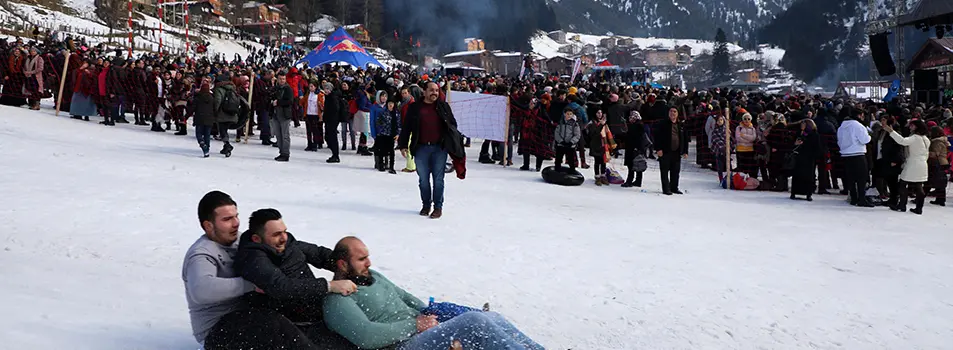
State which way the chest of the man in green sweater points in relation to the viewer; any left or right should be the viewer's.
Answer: facing to the right of the viewer

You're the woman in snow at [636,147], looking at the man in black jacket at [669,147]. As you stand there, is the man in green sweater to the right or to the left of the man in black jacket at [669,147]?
right

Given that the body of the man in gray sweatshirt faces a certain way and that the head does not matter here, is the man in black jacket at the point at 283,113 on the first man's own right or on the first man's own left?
on the first man's own left

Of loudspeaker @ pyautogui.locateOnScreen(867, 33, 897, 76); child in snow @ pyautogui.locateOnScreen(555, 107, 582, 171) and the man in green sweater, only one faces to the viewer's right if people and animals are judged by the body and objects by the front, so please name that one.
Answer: the man in green sweater

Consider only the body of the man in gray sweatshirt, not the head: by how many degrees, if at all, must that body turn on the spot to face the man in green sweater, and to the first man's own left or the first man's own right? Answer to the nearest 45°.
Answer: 0° — they already face them

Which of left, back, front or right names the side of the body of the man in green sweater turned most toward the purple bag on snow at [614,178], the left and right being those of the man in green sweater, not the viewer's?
left

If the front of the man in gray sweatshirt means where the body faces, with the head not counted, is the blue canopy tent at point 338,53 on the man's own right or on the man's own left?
on the man's own left

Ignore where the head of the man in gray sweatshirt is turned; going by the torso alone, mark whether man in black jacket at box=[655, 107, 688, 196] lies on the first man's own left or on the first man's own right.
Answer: on the first man's own left

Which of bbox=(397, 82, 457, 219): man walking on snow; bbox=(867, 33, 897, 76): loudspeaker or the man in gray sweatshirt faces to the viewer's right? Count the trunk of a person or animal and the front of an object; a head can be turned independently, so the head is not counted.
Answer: the man in gray sweatshirt

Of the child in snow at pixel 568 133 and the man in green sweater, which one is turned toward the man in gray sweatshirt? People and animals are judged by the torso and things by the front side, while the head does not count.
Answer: the child in snow

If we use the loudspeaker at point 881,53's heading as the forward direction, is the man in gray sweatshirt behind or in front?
in front

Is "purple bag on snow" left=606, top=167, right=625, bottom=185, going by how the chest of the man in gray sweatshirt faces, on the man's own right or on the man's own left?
on the man's own left

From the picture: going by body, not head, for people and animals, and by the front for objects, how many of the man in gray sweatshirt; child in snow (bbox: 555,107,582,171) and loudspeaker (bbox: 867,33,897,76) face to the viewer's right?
1

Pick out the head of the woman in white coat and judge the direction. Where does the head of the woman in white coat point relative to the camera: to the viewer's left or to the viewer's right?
to the viewer's left
